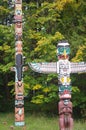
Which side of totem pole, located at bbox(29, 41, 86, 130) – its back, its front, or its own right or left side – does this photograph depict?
front
